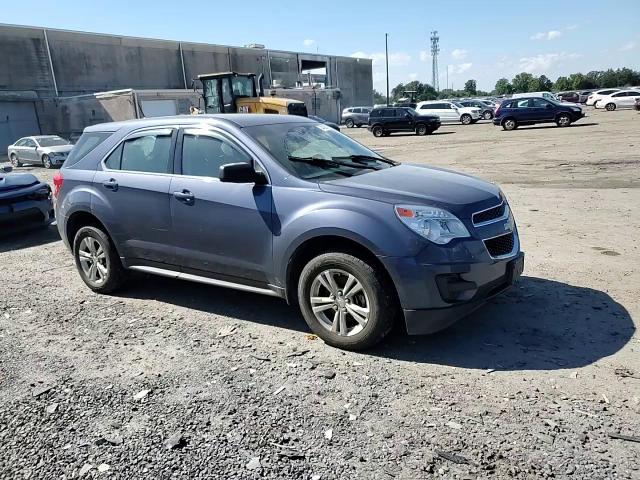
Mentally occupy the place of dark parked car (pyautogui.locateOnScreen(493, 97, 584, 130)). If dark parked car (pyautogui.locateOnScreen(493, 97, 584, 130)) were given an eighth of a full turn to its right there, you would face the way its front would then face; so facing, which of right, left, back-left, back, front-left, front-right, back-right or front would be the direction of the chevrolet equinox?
front-right

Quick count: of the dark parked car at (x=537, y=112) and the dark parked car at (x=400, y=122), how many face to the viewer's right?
2

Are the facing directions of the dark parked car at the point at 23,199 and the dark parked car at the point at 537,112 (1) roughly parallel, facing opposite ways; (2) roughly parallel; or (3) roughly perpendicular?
roughly parallel

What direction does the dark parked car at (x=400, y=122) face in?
to the viewer's right

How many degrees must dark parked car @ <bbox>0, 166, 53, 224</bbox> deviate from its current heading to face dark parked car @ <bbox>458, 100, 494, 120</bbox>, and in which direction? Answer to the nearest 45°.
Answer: approximately 90° to its left

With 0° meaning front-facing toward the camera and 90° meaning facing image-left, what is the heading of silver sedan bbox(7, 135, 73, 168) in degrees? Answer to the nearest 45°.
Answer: approximately 315°

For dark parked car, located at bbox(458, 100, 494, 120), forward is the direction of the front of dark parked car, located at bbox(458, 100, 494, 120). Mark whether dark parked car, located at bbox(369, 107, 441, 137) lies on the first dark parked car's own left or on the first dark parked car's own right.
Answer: on the first dark parked car's own right

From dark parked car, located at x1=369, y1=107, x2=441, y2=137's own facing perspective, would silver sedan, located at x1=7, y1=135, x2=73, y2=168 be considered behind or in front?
behind

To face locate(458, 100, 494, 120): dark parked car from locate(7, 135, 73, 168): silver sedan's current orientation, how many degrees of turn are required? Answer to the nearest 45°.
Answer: approximately 45° to its left

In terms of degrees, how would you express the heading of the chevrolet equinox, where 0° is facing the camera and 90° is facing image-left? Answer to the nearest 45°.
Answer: approximately 315°

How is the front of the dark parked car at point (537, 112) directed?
to the viewer's right

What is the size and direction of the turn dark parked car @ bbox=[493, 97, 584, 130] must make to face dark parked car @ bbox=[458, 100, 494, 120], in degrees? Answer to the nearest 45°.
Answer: approximately 90° to its left

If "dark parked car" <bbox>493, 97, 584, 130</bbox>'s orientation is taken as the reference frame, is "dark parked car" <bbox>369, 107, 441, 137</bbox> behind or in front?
behind

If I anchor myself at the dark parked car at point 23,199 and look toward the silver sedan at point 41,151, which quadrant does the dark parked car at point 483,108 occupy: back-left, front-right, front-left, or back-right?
front-right

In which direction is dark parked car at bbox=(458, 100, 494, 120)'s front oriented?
to the viewer's right
